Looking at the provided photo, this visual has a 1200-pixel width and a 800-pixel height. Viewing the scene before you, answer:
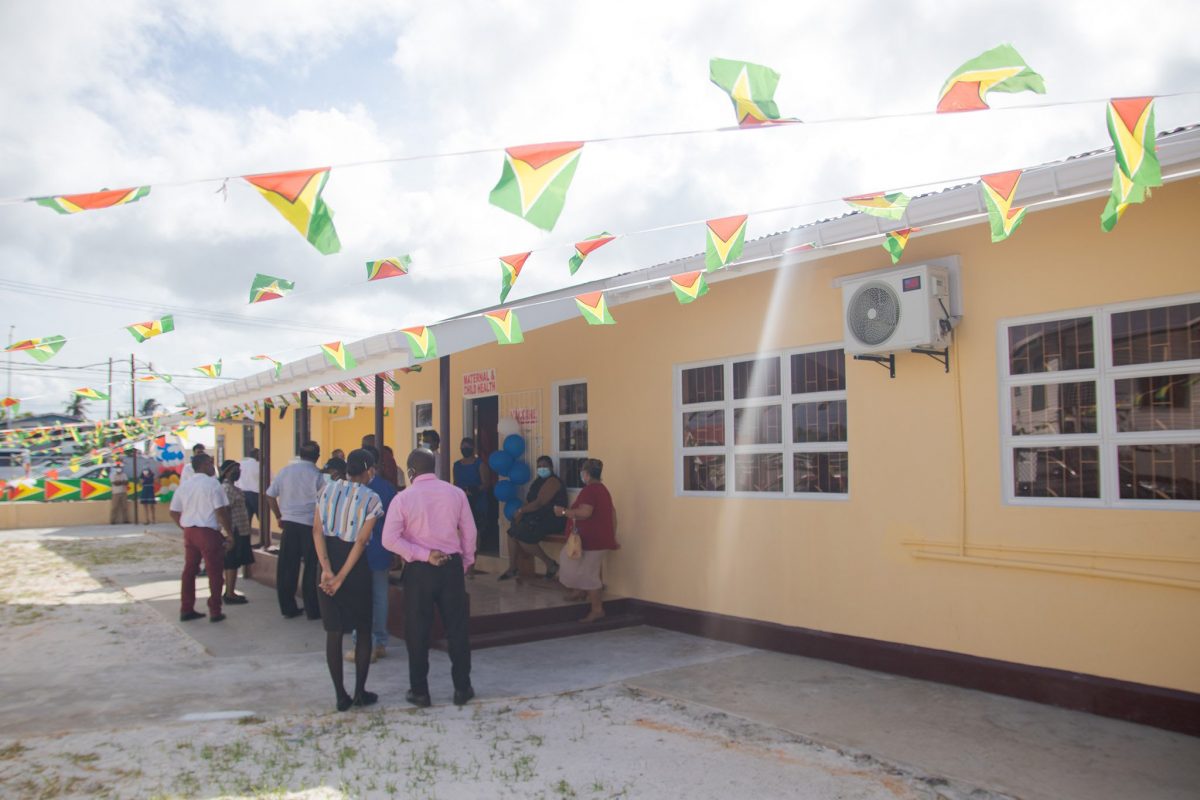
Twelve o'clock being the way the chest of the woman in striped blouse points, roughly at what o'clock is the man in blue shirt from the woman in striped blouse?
The man in blue shirt is roughly at 11 o'clock from the woman in striped blouse.

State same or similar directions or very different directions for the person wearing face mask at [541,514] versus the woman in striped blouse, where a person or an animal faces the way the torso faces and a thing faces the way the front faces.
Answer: very different directions

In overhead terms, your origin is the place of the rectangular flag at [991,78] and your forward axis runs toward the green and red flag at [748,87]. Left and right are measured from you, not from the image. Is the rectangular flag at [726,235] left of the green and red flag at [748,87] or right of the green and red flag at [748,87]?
right

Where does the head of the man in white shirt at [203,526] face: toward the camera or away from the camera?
away from the camera

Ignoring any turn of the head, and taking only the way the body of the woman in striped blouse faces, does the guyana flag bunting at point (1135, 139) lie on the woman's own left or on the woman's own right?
on the woman's own right

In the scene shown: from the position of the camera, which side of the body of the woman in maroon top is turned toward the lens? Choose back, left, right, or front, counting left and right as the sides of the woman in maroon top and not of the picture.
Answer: left

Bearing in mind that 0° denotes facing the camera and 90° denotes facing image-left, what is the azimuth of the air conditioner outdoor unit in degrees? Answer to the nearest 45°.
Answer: approximately 45°

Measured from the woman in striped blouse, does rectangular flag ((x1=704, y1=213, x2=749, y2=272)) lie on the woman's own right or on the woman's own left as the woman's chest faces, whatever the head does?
on the woman's own right
